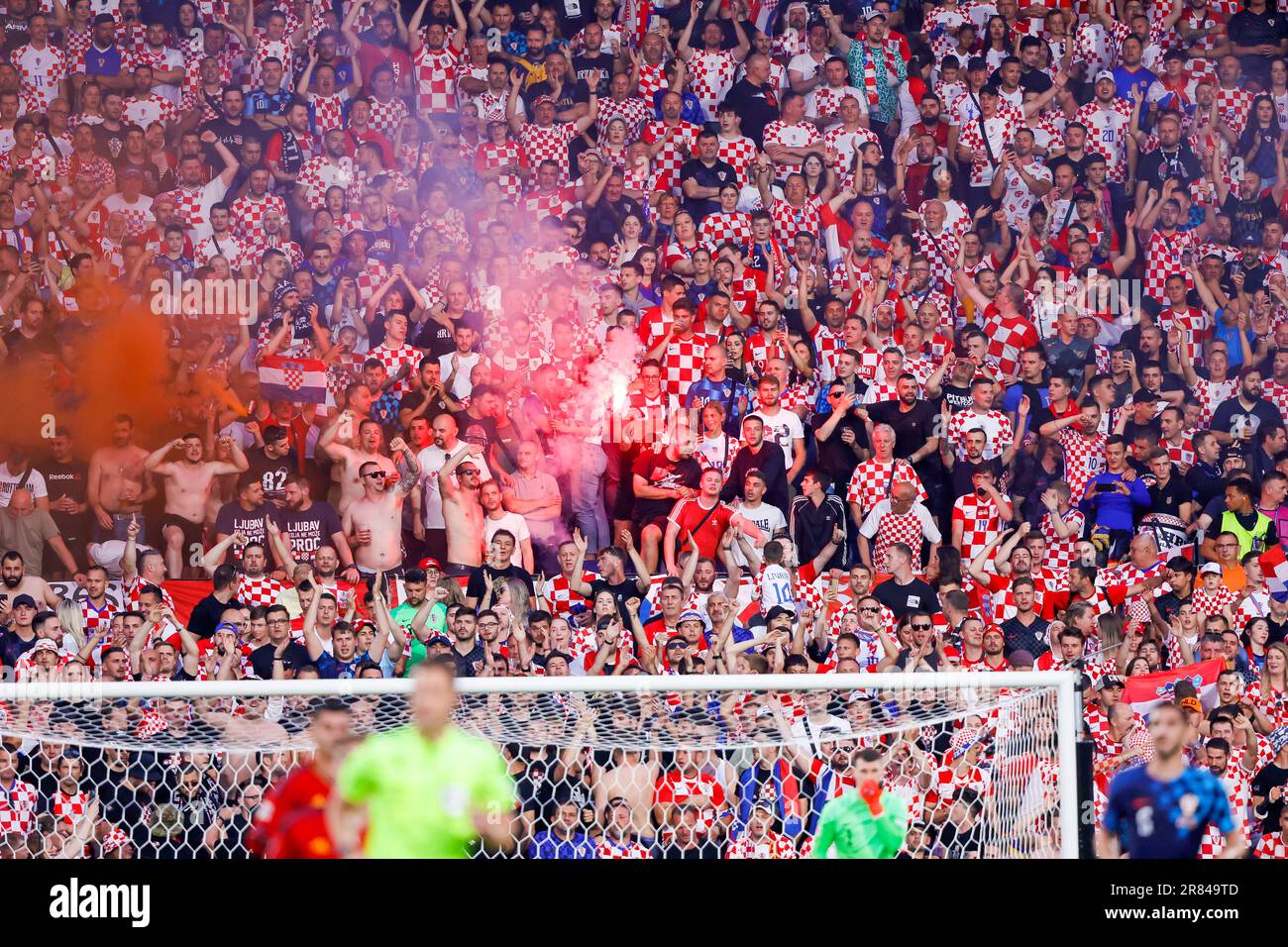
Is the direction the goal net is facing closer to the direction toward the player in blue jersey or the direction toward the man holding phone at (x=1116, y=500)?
the player in blue jersey

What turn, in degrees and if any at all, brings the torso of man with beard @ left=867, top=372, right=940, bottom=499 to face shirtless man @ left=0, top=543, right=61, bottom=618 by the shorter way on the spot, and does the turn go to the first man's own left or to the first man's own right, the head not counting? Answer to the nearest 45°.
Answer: approximately 90° to the first man's own right

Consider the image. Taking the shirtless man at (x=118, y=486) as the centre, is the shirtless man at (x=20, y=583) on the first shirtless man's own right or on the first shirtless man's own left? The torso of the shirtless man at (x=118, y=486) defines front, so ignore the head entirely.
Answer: on the first shirtless man's own right

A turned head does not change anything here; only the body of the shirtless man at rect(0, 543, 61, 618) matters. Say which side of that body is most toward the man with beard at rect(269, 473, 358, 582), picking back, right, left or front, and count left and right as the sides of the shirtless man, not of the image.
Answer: left

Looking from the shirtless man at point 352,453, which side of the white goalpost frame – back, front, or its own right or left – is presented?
back

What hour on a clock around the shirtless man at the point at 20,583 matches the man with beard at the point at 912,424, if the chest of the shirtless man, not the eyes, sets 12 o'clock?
The man with beard is roughly at 9 o'clock from the shirtless man.

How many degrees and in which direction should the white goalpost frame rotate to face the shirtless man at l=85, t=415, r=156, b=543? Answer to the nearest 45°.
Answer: approximately 135° to its right

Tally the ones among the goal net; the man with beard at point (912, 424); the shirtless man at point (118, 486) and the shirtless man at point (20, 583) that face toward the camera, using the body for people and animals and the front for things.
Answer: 4

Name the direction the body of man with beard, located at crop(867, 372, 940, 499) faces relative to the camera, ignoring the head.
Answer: toward the camera

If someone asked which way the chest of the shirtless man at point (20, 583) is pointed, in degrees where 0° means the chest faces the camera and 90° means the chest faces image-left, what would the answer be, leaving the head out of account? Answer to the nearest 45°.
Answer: approximately 0°

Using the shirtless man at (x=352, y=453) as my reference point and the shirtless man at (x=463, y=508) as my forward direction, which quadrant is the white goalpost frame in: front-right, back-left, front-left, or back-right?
front-right

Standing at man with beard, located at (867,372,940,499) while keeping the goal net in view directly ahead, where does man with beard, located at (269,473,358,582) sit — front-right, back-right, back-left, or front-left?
front-right

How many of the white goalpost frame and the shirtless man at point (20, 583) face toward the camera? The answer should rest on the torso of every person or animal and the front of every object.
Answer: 2

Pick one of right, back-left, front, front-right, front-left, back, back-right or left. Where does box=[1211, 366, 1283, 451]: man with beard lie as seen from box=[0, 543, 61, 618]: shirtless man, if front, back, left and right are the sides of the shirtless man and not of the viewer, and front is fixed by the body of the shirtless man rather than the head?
left

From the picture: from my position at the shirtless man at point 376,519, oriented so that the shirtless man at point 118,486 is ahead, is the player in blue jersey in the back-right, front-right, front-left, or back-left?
back-left

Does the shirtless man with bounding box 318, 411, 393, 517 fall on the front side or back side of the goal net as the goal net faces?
on the back side
